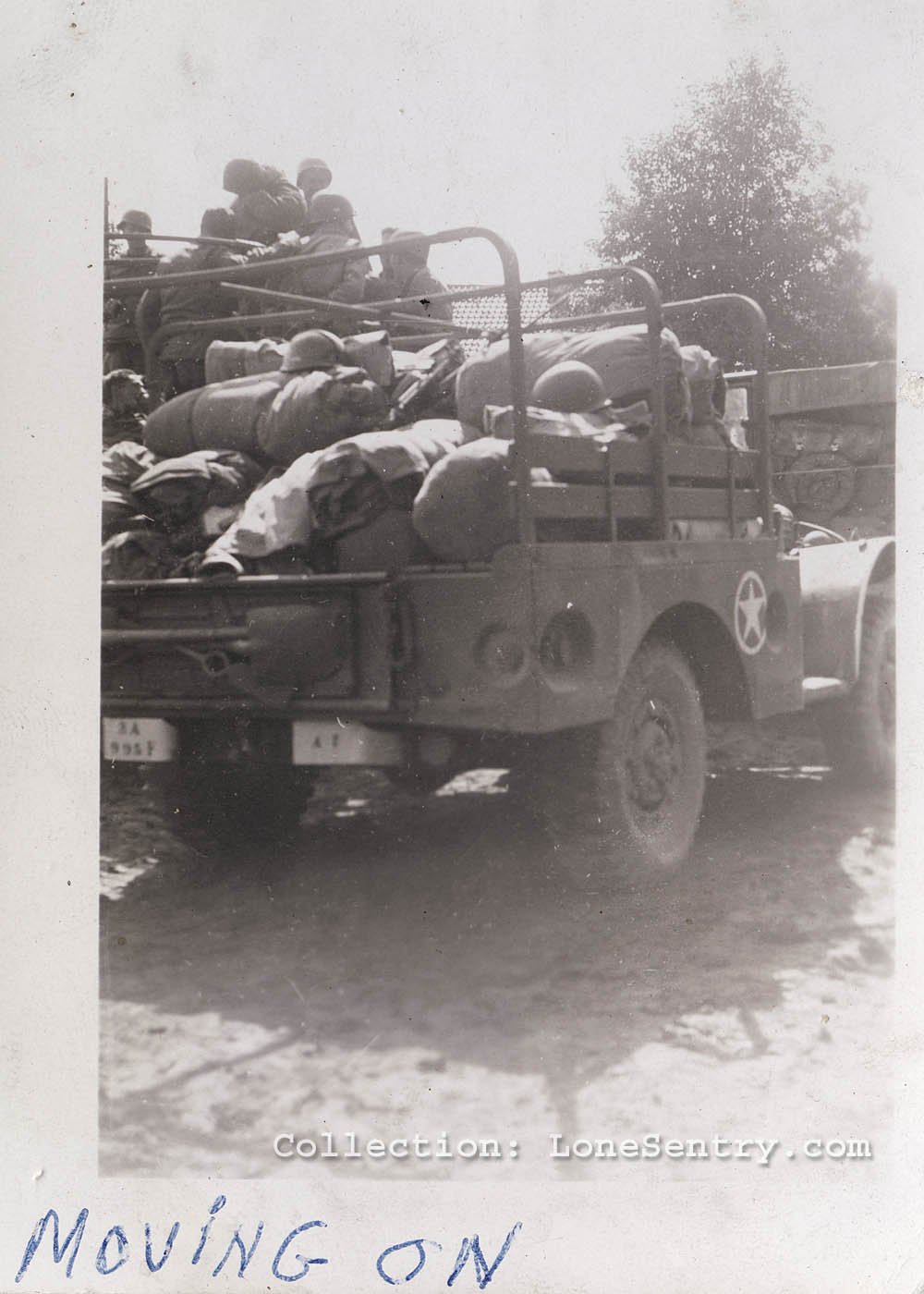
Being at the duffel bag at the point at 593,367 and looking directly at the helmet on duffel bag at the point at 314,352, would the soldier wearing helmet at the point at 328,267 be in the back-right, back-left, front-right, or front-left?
front-right

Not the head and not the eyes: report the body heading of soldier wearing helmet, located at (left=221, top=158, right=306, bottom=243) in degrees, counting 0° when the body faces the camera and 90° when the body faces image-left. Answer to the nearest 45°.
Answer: approximately 135°

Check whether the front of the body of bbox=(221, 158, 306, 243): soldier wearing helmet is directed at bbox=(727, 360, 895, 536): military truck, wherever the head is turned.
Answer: no

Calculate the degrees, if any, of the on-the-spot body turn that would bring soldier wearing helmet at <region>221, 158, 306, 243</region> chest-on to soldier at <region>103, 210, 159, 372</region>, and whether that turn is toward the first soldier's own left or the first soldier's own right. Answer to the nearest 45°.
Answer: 0° — they already face them

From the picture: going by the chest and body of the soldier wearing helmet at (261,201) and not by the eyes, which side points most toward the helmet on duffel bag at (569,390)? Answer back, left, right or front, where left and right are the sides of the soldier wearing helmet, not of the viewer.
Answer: back

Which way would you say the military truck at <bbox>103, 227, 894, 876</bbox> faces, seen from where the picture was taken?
facing away from the viewer and to the right of the viewer

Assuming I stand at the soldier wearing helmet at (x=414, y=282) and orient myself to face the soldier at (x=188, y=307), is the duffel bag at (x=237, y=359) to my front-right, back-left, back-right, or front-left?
front-left
